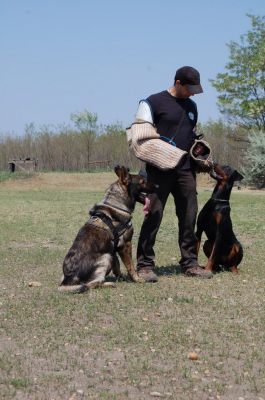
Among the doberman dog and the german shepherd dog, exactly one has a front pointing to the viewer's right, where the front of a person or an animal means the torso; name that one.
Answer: the german shepherd dog

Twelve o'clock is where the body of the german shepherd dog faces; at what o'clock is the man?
The man is roughly at 11 o'clock from the german shepherd dog.

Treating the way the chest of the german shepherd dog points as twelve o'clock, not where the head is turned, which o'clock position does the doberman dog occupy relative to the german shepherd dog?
The doberman dog is roughly at 11 o'clock from the german shepherd dog.

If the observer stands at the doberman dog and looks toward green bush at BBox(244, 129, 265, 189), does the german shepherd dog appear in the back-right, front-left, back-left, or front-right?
back-left

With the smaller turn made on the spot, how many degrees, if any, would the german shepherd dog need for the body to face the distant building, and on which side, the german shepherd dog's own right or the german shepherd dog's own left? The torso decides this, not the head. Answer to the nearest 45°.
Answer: approximately 90° to the german shepherd dog's own left

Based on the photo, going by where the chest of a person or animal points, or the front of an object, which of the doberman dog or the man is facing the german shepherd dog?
the doberman dog

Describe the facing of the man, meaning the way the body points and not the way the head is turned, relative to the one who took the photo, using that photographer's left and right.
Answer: facing the viewer and to the right of the viewer

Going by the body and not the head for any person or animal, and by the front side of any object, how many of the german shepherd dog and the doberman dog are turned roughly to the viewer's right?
1

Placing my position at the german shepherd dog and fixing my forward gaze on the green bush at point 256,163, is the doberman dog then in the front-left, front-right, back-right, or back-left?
front-right

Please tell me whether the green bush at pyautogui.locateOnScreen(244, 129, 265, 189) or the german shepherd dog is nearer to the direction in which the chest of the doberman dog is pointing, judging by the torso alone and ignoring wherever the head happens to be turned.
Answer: the german shepherd dog

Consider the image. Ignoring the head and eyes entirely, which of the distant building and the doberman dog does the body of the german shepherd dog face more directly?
the doberman dog

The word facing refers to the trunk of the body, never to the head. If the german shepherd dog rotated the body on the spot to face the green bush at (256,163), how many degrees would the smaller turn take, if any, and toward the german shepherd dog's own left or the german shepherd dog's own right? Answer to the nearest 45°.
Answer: approximately 90° to the german shepherd dog's own left

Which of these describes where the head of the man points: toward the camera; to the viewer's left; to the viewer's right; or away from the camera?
to the viewer's right

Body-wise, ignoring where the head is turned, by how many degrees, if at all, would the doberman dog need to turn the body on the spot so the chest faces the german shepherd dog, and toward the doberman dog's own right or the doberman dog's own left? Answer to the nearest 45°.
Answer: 0° — it already faces it

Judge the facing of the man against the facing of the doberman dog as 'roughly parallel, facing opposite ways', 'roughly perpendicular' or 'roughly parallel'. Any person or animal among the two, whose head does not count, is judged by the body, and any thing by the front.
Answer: roughly perpendicular

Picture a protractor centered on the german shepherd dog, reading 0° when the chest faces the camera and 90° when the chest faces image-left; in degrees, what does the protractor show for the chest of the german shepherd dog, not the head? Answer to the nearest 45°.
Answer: approximately 270°
